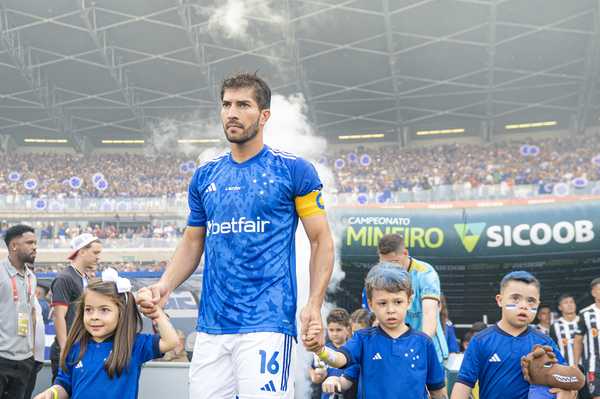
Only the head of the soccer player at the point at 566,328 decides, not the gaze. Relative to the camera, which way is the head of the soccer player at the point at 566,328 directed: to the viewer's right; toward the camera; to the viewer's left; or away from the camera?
toward the camera

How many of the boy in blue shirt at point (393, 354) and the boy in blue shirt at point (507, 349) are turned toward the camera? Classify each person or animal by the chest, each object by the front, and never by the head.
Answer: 2

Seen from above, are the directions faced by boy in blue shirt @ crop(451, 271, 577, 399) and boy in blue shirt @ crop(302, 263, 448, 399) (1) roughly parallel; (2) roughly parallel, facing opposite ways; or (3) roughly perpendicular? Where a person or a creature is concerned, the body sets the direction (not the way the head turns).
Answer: roughly parallel

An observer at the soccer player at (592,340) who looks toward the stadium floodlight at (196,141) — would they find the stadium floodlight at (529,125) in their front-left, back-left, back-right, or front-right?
front-right

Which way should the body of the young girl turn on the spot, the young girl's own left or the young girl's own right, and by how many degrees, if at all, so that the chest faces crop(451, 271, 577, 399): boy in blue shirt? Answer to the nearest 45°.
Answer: approximately 135° to the young girl's own left

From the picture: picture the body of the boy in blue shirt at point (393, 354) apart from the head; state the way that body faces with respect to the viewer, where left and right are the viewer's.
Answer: facing the viewer

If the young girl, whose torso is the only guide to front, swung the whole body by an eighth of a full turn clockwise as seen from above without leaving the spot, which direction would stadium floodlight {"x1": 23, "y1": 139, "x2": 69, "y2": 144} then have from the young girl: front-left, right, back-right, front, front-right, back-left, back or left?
right

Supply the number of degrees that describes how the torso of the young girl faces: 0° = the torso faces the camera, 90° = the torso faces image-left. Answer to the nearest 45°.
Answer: approximately 45°

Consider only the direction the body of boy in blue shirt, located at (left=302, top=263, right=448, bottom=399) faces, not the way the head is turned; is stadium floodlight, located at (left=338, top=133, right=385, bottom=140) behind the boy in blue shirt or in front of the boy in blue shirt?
behind

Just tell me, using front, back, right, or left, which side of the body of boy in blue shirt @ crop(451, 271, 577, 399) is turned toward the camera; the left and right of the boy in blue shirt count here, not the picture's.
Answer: front

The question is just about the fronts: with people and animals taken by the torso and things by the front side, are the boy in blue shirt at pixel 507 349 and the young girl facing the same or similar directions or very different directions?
same or similar directions

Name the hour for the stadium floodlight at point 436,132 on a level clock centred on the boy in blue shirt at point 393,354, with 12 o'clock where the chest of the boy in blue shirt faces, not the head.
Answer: The stadium floodlight is roughly at 6 o'clock from the boy in blue shirt.

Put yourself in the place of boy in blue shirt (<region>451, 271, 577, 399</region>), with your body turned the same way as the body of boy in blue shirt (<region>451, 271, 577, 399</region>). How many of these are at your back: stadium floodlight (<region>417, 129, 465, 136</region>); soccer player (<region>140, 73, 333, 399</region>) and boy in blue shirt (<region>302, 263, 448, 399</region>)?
1

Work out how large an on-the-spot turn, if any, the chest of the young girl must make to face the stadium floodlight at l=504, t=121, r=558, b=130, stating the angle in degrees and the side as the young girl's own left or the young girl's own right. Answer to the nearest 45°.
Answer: approximately 180°
